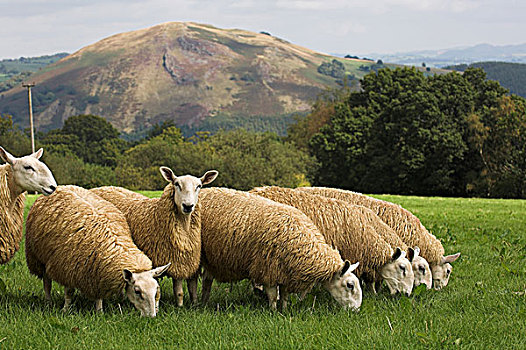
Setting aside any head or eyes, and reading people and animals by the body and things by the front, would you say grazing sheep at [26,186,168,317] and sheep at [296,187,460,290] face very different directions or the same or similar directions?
same or similar directions

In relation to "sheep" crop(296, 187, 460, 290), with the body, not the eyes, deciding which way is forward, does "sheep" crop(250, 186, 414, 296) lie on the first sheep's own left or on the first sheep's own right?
on the first sheep's own right

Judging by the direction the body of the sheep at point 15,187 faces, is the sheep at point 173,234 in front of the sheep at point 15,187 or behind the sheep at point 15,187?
in front

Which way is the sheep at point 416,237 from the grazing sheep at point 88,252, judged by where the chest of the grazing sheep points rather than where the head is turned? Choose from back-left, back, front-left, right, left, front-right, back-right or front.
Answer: front-left

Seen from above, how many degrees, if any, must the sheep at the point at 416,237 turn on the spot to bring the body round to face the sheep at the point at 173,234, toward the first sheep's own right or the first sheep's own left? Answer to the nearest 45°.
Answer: approximately 135° to the first sheep's own right

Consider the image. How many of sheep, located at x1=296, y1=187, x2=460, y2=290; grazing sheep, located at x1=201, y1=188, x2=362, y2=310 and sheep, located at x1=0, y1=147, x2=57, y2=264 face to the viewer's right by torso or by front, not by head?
3

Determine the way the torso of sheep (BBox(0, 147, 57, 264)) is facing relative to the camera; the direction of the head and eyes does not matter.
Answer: to the viewer's right

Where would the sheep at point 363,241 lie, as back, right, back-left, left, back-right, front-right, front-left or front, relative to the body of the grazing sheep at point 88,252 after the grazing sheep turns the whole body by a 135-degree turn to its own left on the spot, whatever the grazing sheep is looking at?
right

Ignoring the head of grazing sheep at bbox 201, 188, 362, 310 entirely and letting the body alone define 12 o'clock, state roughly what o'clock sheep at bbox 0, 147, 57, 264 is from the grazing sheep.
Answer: The sheep is roughly at 6 o'clock from the grazing sheep.

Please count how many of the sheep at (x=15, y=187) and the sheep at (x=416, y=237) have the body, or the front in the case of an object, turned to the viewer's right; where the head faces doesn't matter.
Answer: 2

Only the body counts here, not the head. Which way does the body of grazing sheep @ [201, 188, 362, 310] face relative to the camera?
to the viewer's right

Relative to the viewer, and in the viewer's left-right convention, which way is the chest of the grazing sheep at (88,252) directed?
facing the viewer and to the right of the viewer

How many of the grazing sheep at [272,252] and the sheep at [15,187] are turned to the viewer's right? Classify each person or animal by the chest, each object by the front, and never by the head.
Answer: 2

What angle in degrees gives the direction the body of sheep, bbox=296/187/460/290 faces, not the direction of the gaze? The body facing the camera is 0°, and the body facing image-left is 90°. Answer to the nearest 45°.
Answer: approximately 270°

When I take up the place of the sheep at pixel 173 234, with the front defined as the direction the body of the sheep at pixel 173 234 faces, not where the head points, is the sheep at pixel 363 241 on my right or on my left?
on my left
